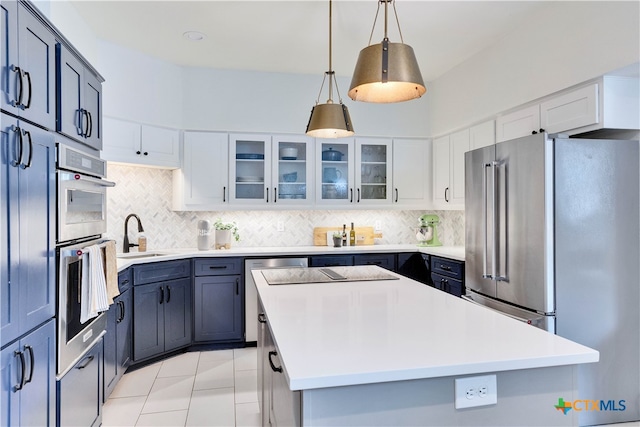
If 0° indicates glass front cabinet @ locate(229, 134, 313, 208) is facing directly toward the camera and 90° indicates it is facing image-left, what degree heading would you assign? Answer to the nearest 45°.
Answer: approximately 0°

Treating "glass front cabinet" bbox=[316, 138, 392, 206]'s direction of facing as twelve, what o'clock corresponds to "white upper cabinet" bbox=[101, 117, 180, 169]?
The white upper cabinet is roughly at 2 o'clock from the glass front cabinet.

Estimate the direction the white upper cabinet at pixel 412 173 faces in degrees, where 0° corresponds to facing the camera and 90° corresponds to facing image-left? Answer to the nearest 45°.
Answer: approximately 0°

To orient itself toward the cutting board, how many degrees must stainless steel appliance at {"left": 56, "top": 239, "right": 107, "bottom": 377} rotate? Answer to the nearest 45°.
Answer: approximately 90° to its left

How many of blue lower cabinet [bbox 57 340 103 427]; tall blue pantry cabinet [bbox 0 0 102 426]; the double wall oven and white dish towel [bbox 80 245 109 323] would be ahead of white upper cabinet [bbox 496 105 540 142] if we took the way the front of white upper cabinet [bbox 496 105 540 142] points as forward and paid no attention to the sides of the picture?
4

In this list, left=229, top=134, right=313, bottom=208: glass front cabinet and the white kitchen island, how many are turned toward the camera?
1

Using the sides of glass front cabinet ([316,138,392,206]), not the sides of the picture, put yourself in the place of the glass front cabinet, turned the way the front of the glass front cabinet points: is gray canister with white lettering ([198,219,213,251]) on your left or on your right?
on your right

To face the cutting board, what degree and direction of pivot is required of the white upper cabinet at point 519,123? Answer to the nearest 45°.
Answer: approximately 90° to its right
